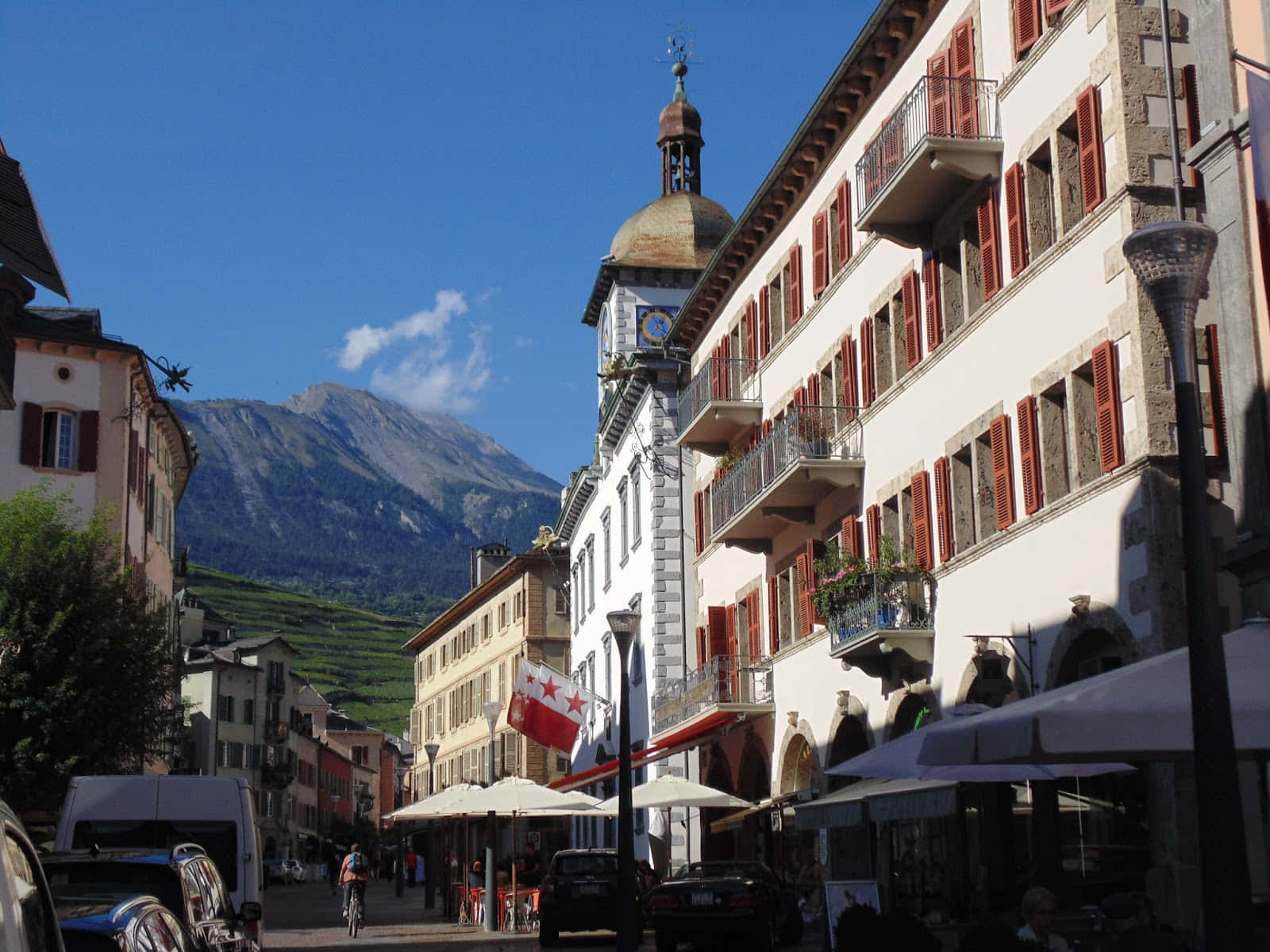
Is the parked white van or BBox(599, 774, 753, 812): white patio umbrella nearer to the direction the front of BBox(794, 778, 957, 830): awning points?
the parked white van

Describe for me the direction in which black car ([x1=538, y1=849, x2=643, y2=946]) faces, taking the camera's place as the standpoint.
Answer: facing away from the viewer

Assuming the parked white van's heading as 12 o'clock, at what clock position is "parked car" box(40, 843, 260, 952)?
The parked car is roughly at 6 o'clock from the parked white van.

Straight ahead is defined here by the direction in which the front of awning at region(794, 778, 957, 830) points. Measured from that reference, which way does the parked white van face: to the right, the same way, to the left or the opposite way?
to the right

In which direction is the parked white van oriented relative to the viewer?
away from the camera

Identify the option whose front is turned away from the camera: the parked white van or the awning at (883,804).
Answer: the parked white van

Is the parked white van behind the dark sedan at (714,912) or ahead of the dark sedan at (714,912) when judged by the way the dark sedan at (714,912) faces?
behind

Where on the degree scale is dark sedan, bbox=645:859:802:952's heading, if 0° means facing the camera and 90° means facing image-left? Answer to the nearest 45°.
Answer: approximately 225°

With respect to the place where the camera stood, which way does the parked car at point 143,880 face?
facing away from the viewer and to the right of the viewer

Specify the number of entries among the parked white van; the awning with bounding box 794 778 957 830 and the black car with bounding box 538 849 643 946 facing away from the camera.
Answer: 2

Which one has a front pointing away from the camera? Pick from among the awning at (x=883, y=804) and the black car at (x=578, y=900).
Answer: the black car

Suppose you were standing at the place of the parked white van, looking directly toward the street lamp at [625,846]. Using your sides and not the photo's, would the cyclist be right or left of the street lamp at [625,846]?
left

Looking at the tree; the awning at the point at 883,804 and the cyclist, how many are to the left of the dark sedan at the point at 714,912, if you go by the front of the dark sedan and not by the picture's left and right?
2

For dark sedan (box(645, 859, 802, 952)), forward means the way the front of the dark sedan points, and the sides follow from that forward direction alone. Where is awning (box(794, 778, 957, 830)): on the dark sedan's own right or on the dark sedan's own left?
on the dark sedan's own right

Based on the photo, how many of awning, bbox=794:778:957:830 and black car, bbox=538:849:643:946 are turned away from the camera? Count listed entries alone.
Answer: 1
